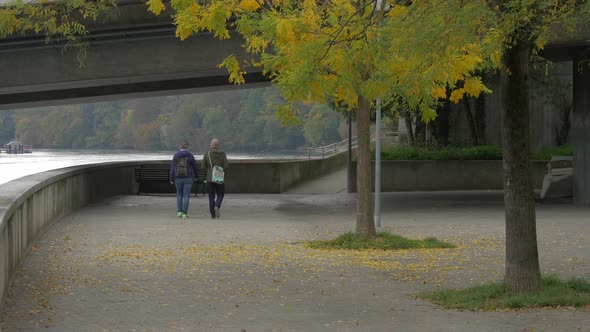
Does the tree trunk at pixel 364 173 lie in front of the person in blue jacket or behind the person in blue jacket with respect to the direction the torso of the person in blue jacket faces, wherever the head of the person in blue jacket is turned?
behind

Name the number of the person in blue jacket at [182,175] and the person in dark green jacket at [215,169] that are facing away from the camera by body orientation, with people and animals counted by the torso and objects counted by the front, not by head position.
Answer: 2

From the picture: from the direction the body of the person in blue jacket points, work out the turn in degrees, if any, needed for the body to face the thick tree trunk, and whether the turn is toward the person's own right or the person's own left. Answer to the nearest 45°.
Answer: approximately 180°

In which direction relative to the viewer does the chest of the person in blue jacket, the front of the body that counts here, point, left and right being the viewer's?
facing away from the viewer

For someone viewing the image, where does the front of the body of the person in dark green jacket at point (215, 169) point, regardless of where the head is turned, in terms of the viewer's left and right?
facing away from the viewer

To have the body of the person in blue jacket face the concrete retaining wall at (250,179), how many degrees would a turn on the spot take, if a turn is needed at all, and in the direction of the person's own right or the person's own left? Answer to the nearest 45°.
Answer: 0° — they already face it

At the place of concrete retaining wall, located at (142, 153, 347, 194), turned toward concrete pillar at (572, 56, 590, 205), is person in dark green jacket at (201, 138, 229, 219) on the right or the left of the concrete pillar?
right

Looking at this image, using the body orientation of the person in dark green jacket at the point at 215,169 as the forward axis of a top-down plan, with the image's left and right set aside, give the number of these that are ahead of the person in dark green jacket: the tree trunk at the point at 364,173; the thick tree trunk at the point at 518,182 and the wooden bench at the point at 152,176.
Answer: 1

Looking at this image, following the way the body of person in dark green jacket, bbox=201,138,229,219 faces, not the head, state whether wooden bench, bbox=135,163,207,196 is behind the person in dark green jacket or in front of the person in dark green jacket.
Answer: in front

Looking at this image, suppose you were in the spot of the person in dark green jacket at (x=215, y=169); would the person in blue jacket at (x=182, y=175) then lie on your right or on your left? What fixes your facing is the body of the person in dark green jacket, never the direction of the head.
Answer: on your left

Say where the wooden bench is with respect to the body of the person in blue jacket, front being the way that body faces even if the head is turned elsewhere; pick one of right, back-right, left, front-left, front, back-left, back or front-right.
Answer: front
